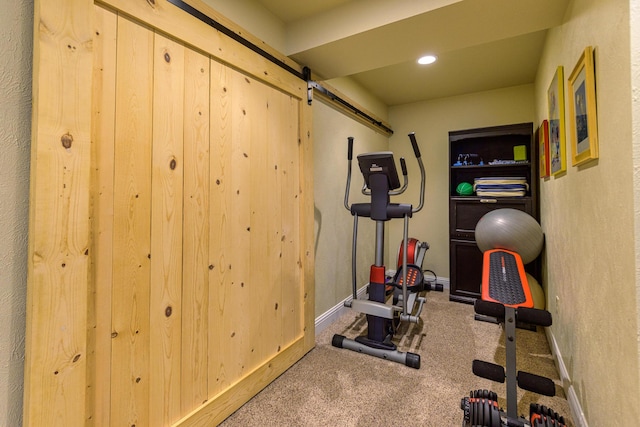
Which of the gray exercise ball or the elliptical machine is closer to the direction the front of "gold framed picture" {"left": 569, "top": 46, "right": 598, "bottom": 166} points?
the elliptical machine

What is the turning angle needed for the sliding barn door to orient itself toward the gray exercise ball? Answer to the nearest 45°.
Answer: approximately 45° to its left

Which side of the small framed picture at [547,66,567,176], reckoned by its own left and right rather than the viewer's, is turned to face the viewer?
left

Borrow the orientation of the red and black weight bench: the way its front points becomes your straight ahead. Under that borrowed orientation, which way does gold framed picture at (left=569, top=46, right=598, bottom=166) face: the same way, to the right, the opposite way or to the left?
to the right

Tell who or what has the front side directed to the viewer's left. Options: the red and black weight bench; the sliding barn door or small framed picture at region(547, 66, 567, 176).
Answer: the small framed picture

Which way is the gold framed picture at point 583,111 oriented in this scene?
to the viewer's left

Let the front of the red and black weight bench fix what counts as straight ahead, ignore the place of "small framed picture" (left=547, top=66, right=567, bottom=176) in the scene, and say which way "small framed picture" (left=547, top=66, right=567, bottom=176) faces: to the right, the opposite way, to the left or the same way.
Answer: to the right

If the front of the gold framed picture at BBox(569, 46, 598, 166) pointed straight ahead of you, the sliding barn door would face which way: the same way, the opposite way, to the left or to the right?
the opposite way

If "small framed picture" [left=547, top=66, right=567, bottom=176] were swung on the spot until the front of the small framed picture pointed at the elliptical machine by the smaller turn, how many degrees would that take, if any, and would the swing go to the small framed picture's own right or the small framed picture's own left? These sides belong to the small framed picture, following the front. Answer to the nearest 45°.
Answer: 0° — it already faces it

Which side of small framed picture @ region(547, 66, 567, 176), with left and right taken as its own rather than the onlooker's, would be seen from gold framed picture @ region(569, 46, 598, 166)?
left

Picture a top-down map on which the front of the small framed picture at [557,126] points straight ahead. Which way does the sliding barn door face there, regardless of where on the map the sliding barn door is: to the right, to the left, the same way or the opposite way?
the opposite way

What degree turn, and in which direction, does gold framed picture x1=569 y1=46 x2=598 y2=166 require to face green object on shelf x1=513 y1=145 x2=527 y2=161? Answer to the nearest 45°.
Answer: approximately 90° to its right

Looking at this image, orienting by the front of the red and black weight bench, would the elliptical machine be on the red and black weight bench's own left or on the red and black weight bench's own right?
on the red and black weight bench's own right

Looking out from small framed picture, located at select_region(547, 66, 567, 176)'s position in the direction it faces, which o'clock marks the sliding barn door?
The sliding barn door is roughly at 10 o'clock from the small framed picture.
